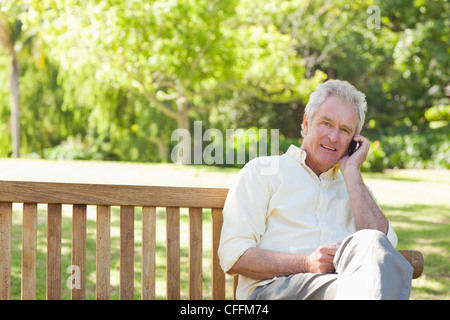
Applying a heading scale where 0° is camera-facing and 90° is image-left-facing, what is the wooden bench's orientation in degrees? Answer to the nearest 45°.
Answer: approximately 315°

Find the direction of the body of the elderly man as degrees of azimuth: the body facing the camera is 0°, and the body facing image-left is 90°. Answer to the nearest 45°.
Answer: approximately 315°

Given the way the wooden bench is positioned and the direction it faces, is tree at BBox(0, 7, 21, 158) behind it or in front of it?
behind

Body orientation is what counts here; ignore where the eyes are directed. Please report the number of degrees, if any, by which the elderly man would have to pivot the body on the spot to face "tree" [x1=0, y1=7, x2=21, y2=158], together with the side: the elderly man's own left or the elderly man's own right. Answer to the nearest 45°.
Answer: approximately 180°
